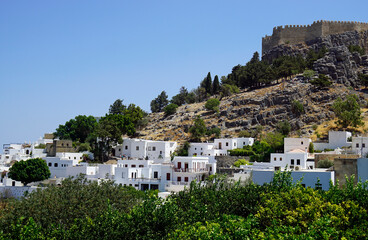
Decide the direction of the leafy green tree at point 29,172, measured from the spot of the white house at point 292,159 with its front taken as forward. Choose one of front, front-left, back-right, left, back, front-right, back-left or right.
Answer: right

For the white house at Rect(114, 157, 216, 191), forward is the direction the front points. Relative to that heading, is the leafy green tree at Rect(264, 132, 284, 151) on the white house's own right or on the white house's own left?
on the white house's own left

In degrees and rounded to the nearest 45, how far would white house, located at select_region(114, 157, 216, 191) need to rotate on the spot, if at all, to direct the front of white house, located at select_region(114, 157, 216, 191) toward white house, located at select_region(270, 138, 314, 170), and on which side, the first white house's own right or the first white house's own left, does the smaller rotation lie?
approximately 90° to the first white house's own left

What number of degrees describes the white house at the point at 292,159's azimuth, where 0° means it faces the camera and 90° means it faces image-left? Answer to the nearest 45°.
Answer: approximately 0°

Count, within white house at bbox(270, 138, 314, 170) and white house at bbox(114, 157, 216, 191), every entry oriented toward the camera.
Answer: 2

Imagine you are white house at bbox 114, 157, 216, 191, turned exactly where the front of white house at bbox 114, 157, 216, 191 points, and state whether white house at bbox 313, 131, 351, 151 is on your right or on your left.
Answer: on your left

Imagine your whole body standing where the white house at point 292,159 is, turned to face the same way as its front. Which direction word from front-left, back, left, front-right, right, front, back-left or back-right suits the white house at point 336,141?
back-left

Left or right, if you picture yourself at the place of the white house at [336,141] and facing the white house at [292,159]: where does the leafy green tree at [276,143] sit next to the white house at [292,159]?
right

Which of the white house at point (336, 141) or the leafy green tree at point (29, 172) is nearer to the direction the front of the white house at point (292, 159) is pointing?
the leafy green tree

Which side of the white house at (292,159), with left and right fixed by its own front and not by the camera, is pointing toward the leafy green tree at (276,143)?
back

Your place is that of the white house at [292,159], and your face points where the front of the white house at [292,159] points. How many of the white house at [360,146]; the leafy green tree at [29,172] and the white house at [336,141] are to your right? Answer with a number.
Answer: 1

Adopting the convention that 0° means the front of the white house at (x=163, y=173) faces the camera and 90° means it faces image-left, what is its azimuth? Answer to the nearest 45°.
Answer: approximately 0°

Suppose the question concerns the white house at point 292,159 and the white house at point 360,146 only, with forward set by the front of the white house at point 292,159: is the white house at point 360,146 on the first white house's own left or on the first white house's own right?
on the first white house's own left

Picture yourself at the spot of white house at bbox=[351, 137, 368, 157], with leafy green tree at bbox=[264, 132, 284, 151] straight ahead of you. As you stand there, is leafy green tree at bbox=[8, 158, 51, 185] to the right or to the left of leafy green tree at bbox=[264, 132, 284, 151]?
left
